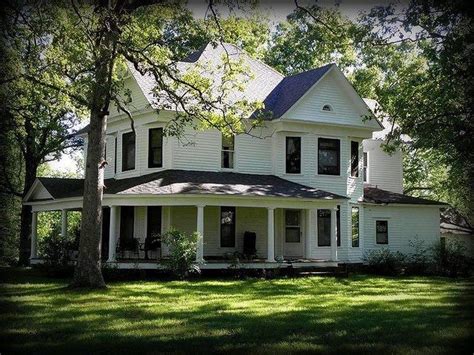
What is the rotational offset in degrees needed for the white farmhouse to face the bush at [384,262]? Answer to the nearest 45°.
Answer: approximately 90° to its left

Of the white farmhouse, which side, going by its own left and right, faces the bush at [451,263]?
left

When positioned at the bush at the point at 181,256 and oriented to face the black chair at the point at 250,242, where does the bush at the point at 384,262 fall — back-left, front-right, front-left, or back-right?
front-right

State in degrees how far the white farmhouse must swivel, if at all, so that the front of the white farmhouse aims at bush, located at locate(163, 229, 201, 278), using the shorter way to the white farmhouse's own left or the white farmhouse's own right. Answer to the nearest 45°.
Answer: approximately 45° to the white farmhouse's own right

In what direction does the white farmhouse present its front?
toward the camera
